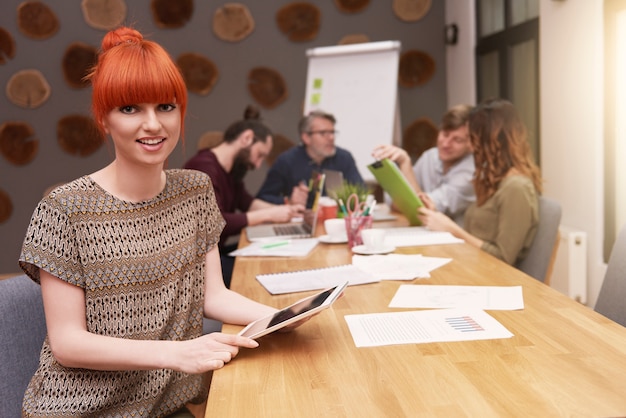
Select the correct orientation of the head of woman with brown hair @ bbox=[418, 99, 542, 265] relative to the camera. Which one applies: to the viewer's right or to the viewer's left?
to the viewer's left

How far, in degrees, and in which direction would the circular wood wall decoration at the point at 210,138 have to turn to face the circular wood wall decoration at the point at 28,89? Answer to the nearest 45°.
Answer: approximately 90° to its right

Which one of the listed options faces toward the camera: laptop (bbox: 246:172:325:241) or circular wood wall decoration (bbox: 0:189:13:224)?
the circular wood wall decoration

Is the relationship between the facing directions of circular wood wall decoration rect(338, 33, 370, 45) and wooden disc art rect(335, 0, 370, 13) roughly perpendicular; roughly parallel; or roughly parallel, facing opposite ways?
roughly parallel

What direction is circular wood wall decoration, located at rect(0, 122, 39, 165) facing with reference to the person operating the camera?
facing the viewer

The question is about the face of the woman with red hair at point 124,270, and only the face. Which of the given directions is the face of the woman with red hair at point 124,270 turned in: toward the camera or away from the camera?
toward the camera

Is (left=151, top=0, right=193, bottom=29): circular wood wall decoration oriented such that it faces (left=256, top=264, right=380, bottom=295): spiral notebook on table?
yes

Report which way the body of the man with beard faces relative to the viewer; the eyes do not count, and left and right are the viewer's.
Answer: facing to the right of the viewer

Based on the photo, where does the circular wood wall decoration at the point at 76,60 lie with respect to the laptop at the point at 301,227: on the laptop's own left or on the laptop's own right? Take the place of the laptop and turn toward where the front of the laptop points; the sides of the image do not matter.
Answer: on the laptop's own right

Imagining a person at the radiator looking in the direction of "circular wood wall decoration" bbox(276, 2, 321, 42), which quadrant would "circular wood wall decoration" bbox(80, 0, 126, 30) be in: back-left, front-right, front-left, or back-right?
front-left

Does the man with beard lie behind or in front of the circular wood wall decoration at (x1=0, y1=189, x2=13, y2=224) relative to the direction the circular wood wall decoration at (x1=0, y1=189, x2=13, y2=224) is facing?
in front

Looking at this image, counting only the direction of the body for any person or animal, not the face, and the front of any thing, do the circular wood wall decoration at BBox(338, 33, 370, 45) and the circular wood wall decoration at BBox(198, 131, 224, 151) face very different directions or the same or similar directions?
same or similar directions

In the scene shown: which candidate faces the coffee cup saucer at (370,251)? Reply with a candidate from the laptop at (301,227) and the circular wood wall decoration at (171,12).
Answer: the circular wood wall decoration

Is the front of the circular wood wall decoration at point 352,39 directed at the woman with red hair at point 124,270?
yes

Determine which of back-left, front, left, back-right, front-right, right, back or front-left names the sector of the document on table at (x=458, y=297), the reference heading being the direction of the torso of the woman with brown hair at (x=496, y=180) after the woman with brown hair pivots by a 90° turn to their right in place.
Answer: back

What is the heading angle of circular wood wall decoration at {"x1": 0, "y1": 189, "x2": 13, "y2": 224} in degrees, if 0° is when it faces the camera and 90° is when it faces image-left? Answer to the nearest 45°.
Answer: approximately 0°

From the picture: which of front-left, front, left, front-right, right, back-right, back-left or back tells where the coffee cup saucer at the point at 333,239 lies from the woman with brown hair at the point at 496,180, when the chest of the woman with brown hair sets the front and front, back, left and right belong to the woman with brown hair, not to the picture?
front-left

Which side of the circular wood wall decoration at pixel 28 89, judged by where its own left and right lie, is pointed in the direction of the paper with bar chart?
front

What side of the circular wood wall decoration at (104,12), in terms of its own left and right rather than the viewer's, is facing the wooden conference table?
front
